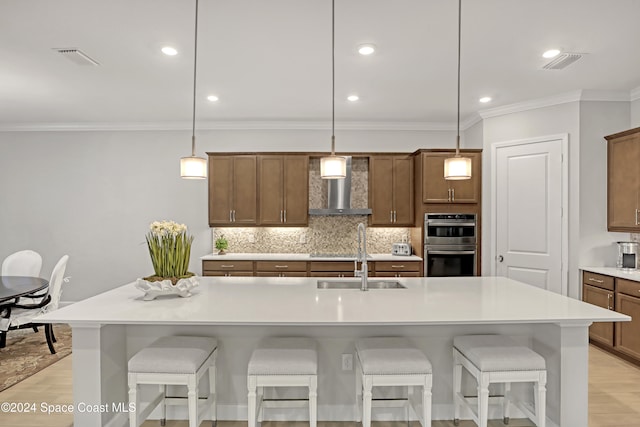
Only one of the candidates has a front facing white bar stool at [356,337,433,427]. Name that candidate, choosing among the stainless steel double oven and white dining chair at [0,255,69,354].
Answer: the stainless steel double oven

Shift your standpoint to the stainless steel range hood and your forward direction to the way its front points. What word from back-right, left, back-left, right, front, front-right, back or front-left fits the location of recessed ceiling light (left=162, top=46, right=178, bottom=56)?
front-right

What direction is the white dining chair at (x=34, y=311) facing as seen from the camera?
to the viewer's left

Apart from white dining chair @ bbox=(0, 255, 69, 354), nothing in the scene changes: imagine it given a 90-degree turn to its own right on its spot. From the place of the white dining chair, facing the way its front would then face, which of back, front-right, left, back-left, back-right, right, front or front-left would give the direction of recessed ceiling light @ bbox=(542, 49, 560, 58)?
back-right

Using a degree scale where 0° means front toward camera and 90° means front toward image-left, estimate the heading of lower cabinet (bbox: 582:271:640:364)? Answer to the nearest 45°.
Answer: approximately 45°

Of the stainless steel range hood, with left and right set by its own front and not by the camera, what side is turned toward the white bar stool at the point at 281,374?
front

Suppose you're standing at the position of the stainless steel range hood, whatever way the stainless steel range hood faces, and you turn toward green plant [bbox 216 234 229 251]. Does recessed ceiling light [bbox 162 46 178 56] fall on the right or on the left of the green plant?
left

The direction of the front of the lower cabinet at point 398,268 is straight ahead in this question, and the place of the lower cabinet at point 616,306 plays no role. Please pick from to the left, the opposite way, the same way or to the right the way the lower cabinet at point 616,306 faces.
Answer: to the right

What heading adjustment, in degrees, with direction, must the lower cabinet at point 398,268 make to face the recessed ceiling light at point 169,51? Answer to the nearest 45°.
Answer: approximately 45° to its right

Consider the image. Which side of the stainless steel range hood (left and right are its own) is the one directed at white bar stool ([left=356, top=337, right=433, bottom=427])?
front

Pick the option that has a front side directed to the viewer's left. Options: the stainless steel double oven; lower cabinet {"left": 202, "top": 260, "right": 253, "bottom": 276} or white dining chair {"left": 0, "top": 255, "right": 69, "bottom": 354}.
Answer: the white dining chair
